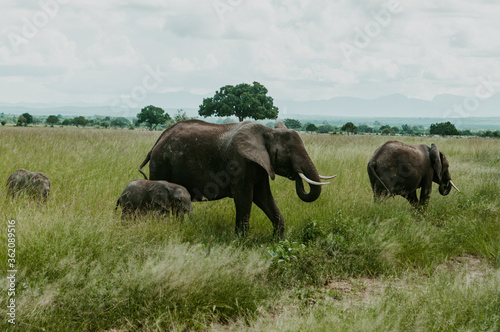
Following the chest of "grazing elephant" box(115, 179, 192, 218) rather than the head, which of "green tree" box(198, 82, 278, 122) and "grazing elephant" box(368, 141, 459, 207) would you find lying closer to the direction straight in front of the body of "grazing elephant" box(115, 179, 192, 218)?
the grazing elephant

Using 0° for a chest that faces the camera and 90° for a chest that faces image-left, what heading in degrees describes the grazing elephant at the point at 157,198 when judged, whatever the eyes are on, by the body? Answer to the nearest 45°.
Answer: approximately 270°

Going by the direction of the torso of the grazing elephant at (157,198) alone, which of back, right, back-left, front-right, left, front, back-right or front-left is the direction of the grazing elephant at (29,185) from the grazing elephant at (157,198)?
back-left

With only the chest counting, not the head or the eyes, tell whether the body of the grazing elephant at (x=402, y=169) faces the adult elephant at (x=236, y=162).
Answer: no

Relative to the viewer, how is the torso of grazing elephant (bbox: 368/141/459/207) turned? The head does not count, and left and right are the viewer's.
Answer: facing away from the viewer and to the right of the viewer

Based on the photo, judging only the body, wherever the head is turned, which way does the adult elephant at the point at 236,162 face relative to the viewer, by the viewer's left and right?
facing to the right of the viewer

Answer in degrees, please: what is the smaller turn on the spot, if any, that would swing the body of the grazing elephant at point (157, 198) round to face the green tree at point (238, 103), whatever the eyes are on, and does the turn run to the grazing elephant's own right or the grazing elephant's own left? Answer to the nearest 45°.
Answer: approximately 90° to the grazing elephant's own left

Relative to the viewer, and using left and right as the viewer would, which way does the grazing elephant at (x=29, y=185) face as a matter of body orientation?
facing to the right of the viewer

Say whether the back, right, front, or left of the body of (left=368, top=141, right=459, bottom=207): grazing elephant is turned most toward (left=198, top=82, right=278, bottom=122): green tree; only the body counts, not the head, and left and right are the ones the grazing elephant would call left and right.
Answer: left

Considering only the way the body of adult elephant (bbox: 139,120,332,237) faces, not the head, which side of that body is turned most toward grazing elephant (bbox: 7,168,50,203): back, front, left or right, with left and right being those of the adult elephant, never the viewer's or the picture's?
back

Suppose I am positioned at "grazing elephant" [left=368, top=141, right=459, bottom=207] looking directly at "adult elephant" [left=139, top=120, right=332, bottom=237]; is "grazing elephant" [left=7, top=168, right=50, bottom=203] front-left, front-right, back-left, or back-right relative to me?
front-right

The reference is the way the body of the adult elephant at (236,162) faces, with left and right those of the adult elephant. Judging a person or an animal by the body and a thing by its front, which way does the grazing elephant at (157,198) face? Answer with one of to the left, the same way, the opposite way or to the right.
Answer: the same way

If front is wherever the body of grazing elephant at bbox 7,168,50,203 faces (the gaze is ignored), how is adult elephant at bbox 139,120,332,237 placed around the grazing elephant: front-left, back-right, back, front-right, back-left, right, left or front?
front-right

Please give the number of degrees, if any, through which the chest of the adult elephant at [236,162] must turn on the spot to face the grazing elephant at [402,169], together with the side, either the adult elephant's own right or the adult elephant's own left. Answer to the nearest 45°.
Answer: approximately 45° to the adult elephant's own left

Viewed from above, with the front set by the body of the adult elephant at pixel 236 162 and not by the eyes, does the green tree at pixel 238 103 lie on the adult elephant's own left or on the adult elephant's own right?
on the adult elephant's own left

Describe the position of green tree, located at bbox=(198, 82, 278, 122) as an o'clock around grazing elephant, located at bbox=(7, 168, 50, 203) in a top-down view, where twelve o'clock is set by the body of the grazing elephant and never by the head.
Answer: The green tree is roughly at 10 o'clock from the grazing elephant.
